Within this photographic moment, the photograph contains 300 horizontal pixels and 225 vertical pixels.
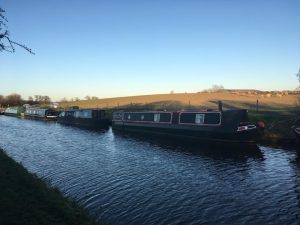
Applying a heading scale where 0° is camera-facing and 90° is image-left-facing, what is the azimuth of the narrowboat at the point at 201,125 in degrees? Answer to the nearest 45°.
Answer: approximately 315°
